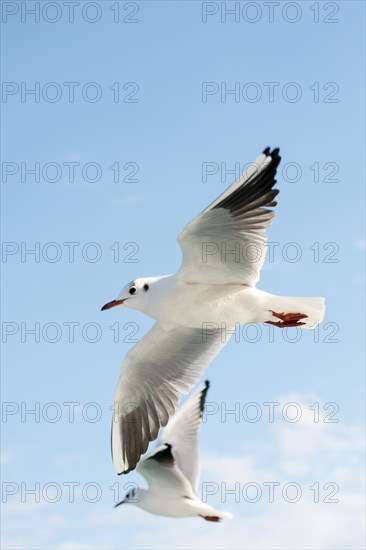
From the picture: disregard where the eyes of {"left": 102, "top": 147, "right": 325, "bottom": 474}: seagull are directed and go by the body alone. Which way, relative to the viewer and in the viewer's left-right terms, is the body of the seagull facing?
facing to the left of the viewer

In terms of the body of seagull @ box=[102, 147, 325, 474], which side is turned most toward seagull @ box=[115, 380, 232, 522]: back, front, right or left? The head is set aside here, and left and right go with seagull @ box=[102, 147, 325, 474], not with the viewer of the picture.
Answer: right

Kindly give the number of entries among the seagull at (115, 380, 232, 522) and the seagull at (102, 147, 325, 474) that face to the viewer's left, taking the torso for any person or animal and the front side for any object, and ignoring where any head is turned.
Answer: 2

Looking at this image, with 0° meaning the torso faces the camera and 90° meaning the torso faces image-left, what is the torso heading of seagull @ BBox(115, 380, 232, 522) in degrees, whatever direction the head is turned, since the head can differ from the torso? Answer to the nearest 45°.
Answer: approximately 90°

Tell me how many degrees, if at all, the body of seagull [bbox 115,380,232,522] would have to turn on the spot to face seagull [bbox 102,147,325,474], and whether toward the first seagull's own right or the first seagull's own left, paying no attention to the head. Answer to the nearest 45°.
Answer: approximately 90° to the first seagull's own left
